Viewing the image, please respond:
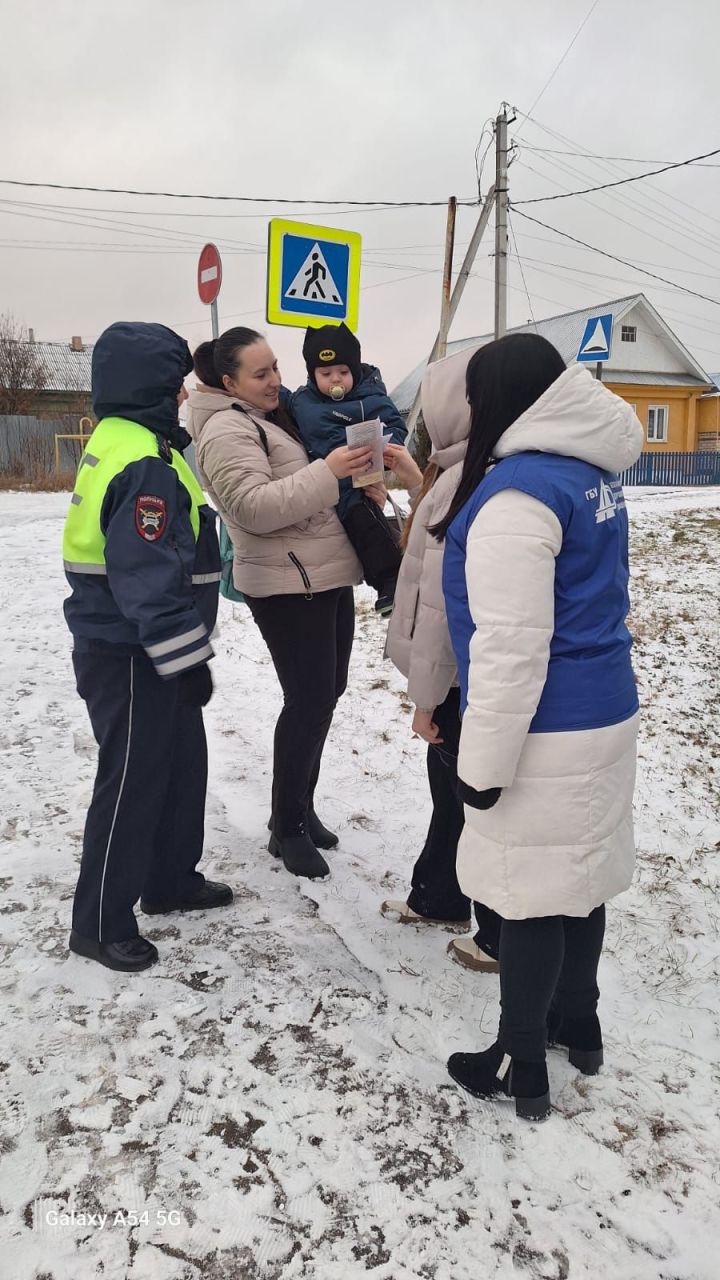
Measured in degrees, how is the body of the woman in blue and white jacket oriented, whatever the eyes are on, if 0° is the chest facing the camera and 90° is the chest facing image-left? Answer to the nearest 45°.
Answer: approximately 135°

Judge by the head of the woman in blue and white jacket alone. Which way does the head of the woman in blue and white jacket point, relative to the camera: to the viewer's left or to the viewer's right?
to the viewer's left

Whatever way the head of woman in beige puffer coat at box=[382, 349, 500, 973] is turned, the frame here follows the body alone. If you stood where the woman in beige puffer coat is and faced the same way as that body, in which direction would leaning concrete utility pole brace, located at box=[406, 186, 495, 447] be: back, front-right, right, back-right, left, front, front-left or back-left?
right

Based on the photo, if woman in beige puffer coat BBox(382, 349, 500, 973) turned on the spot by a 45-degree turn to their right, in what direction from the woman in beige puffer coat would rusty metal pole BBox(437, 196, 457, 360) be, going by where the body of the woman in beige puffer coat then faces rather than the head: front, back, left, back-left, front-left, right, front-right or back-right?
front-right

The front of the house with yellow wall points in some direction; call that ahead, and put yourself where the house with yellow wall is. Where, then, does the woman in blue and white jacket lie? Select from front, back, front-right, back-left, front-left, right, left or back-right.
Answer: front-right

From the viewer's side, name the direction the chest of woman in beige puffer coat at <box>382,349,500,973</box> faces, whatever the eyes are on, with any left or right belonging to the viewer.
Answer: facing to the left of the viewer

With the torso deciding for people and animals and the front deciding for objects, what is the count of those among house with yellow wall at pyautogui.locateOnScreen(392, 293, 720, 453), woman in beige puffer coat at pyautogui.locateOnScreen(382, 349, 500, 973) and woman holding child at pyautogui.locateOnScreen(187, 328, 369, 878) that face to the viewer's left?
1

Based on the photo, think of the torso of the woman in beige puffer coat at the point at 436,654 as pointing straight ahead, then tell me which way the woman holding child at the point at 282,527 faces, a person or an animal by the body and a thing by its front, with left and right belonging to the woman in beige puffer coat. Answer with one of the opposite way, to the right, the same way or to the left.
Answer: the opposite way

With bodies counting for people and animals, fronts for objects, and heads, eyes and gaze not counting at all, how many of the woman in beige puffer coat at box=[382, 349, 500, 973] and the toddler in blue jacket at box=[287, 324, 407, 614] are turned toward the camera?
1

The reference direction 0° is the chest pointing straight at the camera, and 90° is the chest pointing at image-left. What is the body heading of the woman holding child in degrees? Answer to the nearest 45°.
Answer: approximately 270°

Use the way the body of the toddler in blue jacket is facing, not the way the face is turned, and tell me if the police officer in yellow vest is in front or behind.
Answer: in front
